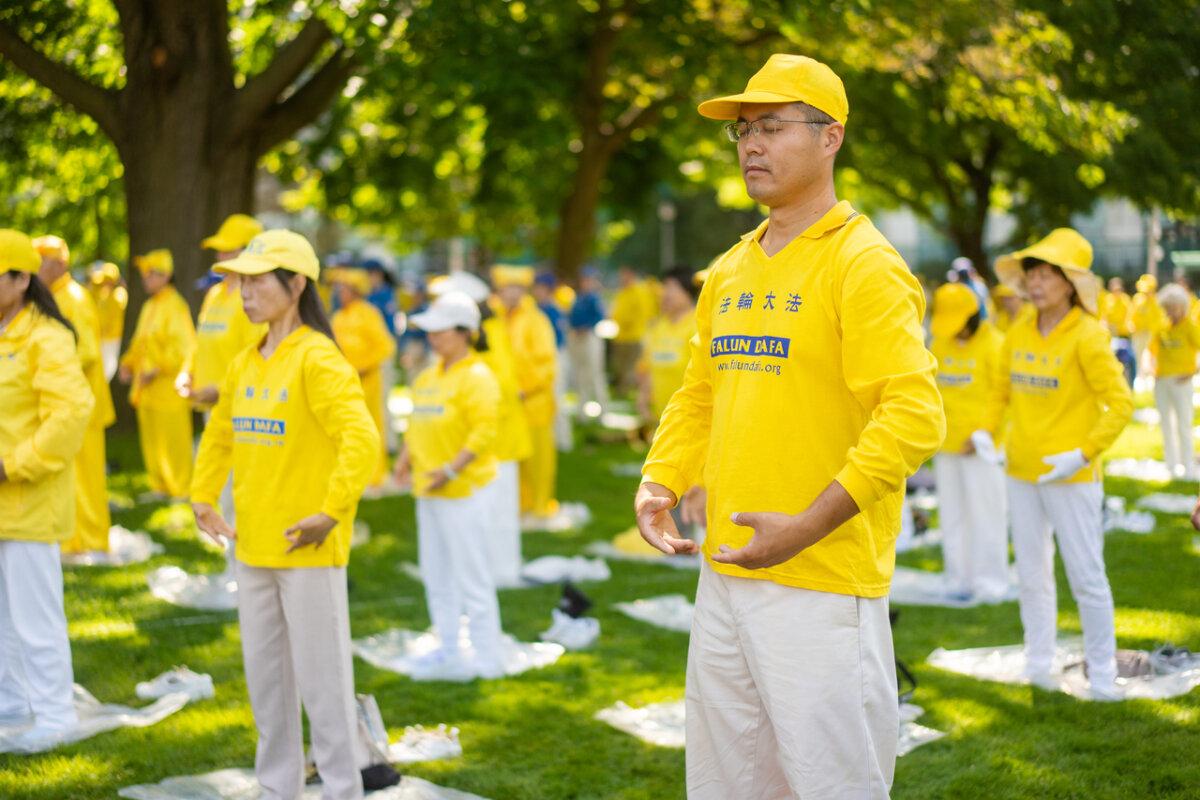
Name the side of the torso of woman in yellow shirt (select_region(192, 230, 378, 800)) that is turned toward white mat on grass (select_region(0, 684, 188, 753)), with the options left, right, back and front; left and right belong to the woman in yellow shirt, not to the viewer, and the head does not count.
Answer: right

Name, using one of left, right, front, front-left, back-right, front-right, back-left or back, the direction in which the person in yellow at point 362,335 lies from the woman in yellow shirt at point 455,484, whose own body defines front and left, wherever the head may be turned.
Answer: back-right

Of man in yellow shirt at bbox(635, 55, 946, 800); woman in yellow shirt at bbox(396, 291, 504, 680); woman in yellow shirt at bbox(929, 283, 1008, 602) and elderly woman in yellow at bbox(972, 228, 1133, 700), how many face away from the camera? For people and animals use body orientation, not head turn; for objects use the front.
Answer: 0

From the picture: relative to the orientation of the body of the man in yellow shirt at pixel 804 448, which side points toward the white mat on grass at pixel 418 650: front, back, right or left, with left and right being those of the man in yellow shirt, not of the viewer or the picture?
right

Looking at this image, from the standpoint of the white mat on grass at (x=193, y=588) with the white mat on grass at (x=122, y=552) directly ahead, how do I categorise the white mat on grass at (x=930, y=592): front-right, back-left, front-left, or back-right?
back-right

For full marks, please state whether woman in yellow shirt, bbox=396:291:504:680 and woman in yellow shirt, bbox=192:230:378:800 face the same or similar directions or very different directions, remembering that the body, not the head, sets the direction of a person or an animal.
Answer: same or similar directions

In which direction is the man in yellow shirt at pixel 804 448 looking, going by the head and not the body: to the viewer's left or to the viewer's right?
to the viewer's left

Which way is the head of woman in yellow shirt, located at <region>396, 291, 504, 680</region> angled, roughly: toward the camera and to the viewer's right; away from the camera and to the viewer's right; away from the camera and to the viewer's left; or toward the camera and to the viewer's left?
toward the camera and to the viewer's left

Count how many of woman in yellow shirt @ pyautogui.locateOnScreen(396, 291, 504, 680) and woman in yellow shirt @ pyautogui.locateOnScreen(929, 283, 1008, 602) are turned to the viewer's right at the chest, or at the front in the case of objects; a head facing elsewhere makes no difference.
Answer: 0

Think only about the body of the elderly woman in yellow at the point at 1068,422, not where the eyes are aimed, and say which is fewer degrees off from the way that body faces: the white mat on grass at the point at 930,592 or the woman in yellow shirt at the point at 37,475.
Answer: the woman in yellow shirt

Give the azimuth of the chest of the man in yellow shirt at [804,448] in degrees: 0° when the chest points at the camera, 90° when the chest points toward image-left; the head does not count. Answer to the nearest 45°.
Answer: approximately 45°

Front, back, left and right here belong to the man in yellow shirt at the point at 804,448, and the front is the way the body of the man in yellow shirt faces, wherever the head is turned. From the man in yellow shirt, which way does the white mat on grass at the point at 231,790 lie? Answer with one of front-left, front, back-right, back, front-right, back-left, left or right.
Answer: right

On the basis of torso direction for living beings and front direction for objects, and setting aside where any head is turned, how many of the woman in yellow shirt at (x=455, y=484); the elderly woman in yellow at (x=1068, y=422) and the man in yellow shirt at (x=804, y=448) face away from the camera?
0

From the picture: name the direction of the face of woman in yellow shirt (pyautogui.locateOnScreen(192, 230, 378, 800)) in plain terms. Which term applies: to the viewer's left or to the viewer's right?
to the viewer's left
